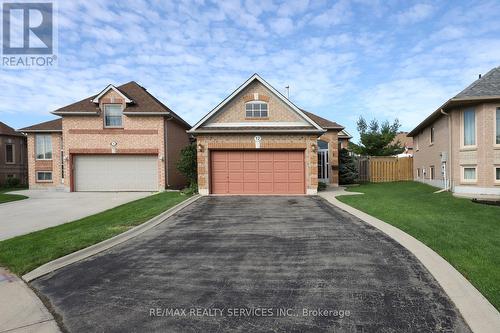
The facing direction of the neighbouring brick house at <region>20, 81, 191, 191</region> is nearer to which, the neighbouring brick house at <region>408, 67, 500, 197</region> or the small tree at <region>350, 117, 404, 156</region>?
the neighbouring brick house

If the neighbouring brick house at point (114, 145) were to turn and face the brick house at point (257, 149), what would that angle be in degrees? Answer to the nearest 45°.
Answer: approximately 45° to its left

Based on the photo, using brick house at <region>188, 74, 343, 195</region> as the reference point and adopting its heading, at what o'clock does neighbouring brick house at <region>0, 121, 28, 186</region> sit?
The neighbouring brick house is roughly at 4 o'clock from the brick house.

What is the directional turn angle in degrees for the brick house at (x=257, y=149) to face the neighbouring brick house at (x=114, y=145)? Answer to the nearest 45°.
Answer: approximately 90° to its right

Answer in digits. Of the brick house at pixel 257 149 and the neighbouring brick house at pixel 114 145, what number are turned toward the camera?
2
